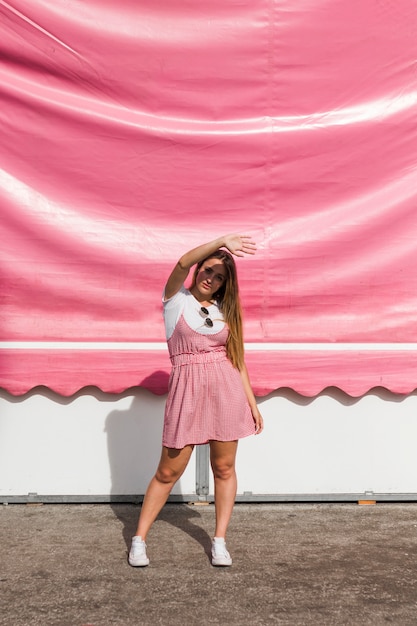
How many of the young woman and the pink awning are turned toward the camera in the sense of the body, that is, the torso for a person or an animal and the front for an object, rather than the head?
2

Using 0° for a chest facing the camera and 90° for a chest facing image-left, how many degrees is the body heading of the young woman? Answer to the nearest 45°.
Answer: approximately 0°
